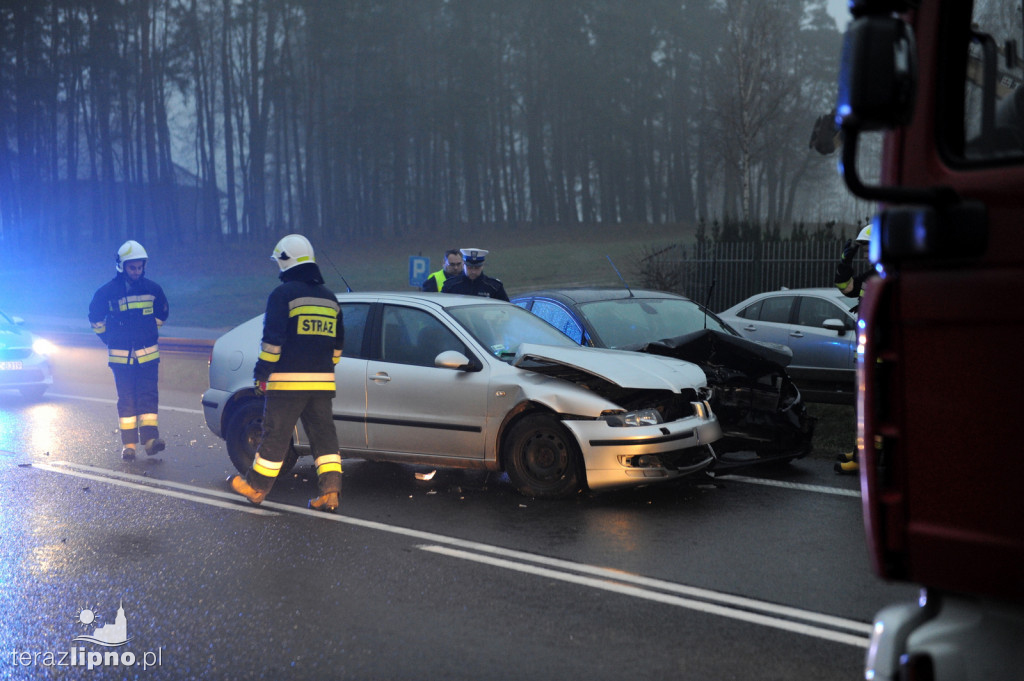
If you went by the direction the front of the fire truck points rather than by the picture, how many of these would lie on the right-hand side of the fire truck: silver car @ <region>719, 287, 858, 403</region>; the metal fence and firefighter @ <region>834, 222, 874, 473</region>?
3

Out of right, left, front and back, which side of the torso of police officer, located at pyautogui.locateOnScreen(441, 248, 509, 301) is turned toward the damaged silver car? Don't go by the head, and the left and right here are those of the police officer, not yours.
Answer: front

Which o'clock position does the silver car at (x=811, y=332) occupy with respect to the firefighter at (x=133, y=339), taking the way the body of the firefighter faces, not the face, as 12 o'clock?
The silver car is roughly at 9 o'clock from the firefighter.

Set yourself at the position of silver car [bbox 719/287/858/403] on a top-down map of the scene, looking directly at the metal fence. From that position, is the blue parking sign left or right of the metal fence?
left

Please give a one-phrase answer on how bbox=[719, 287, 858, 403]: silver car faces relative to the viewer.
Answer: facing the viewer and to the right of the viewer

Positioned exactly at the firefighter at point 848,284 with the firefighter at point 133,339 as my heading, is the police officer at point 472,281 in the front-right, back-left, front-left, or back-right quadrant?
front-right

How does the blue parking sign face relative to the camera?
toward the camera

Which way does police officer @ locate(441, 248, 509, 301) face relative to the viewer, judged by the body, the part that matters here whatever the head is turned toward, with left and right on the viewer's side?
facing the viewer

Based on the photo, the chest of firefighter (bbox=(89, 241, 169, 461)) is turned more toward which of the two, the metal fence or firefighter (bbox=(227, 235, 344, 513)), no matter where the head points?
the firefighter

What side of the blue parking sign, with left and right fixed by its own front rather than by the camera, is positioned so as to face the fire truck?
front

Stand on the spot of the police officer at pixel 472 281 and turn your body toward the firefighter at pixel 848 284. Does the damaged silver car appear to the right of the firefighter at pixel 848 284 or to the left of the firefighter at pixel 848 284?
right

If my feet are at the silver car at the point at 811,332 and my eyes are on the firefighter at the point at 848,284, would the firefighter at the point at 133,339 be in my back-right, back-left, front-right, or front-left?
front-right
